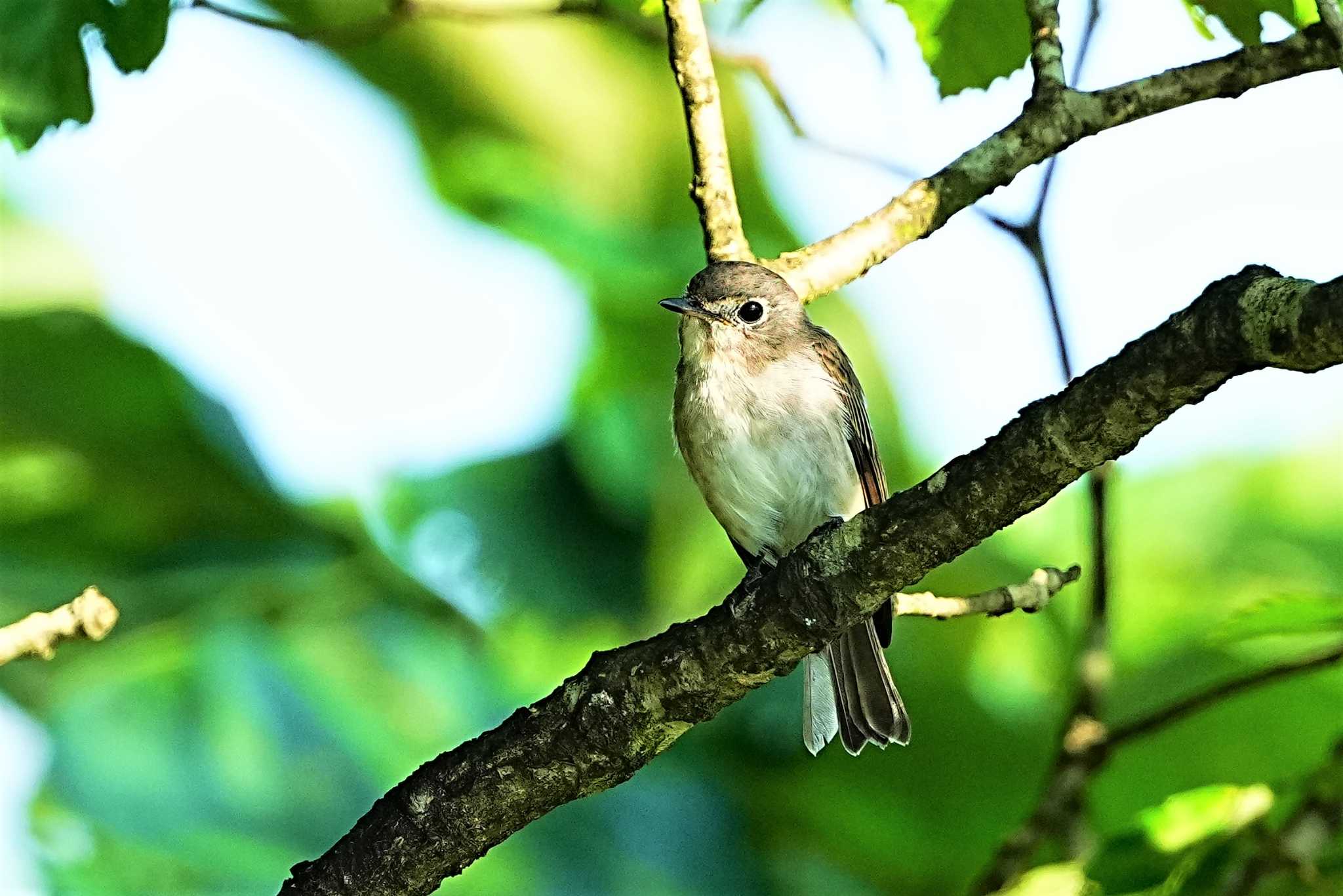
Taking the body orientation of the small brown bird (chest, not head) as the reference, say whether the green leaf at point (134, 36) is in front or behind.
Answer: in front

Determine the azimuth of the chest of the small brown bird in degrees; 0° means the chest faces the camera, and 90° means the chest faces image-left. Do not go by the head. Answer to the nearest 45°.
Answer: approximately 45°

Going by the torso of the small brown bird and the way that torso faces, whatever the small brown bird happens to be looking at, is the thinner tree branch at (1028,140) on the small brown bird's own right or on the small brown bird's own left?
on the small brown bird's own left

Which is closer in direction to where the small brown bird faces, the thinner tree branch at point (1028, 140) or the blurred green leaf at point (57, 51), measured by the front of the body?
the blurred green leaf

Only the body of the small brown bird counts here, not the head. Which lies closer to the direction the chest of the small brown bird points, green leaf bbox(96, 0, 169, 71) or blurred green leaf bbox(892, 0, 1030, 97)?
the green leaf
